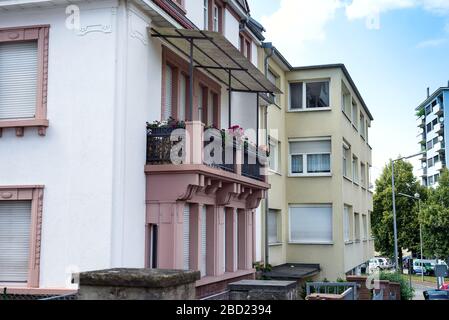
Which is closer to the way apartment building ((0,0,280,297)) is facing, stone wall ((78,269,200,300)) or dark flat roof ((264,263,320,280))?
the stone wall

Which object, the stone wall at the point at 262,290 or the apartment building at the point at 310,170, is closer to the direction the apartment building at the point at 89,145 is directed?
the stone wall

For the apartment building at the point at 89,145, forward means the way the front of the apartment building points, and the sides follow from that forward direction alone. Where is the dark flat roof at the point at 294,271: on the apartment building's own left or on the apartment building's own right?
on the apartment building's own left

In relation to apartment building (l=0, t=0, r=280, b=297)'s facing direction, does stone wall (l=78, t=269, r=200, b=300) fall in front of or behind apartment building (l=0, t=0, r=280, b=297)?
in front

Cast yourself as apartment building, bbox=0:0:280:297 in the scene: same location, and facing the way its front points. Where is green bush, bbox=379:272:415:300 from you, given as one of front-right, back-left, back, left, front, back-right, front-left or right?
left
